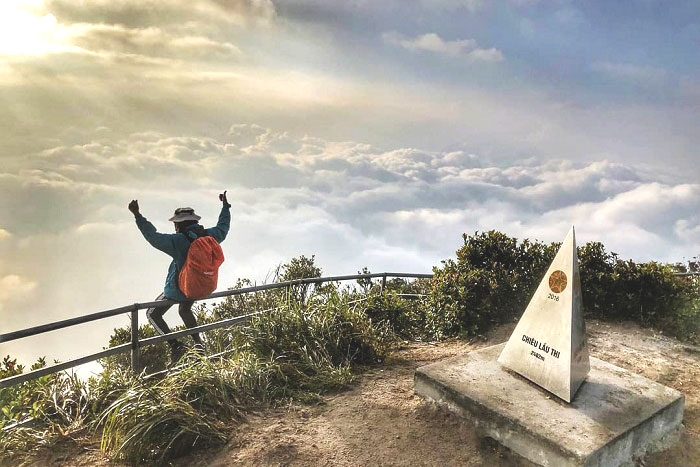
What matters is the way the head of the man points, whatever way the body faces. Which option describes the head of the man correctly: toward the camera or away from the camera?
away from the camera

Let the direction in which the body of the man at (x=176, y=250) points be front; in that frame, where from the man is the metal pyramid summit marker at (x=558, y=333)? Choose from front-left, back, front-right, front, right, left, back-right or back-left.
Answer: back

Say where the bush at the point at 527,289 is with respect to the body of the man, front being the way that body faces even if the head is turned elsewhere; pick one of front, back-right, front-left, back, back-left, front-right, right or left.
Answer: back-right

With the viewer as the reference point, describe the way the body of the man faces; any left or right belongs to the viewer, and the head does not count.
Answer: facing away from the viewer and to the left of the viewer
